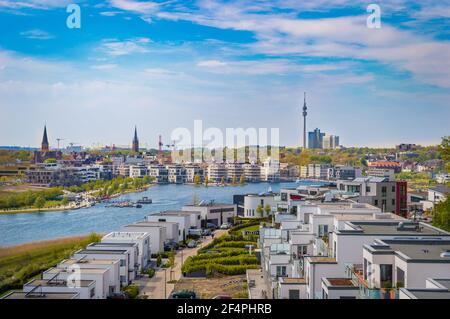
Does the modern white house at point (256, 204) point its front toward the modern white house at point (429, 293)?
yes

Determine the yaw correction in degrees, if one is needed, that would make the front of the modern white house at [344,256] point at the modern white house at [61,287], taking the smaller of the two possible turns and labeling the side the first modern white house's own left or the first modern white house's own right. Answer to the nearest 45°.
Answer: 0° — it already faces it

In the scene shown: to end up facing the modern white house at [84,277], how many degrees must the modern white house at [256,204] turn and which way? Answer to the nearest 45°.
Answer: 0° — it already faces it

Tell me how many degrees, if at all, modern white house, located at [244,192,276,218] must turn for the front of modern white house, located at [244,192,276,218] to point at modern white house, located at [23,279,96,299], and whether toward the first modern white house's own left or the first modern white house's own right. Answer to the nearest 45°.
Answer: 0° — it already faces it

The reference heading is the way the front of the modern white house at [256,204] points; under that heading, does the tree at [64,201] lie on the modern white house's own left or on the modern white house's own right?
on the modern white house's own right

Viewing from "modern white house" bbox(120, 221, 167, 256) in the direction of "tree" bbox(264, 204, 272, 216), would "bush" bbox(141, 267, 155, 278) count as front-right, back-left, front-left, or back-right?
back-right

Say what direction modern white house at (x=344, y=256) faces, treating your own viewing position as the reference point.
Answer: facing to the left of the viewer
